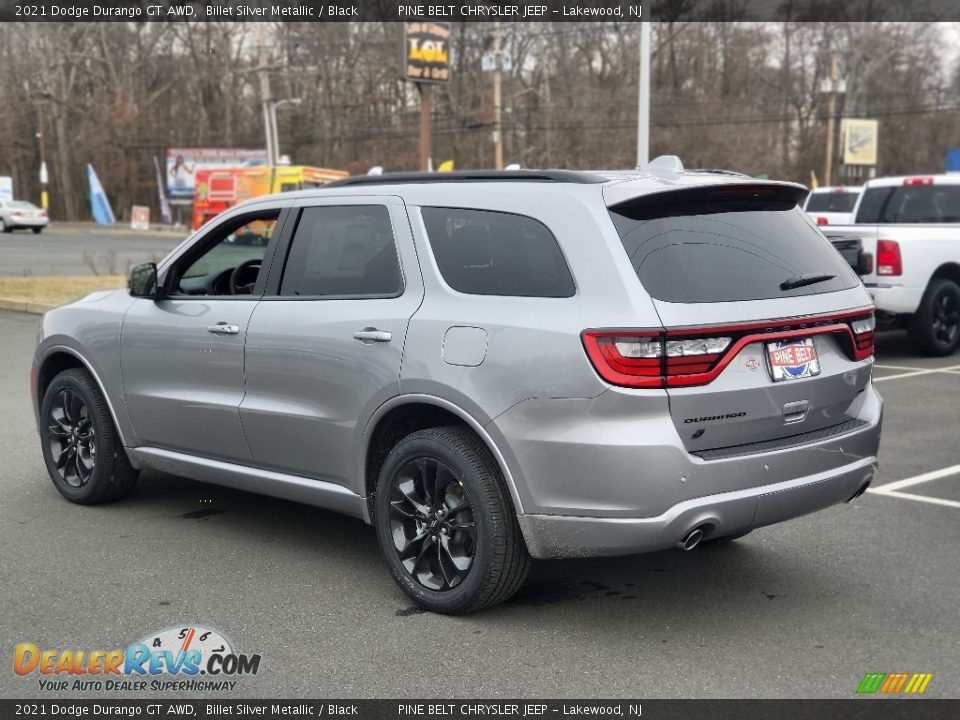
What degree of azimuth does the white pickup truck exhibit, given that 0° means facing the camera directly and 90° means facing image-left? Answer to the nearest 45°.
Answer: approximately 225°

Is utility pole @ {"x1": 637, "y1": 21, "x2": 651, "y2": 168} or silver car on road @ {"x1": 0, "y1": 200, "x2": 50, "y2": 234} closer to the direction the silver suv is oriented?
the silver car on road

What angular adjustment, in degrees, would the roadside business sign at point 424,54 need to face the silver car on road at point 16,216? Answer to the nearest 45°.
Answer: approximately 90° to its right

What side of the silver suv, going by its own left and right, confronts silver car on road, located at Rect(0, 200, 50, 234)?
front

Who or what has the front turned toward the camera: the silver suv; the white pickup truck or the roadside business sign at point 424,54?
the roadside business sign

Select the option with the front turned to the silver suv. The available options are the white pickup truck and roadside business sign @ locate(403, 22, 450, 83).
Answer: the roadside business sign

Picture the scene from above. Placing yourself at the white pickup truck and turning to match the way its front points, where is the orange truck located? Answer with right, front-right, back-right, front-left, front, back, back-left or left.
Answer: left

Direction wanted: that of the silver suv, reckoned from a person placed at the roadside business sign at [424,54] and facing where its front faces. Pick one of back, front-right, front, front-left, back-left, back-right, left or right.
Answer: front

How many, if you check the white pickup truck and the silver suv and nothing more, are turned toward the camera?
0

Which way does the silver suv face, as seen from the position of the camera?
facing away from the viewer and to the left of the viewer

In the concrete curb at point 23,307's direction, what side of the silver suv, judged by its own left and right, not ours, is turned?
front

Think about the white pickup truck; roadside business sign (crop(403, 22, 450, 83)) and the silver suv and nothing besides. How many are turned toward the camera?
1

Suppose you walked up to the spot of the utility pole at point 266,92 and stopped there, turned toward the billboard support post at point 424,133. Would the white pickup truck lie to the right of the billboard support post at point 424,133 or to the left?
right

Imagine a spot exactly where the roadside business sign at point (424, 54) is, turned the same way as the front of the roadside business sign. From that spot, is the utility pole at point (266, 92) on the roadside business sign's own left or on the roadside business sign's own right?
on the roadside business sign's own right

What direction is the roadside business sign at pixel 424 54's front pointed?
toward the camera
